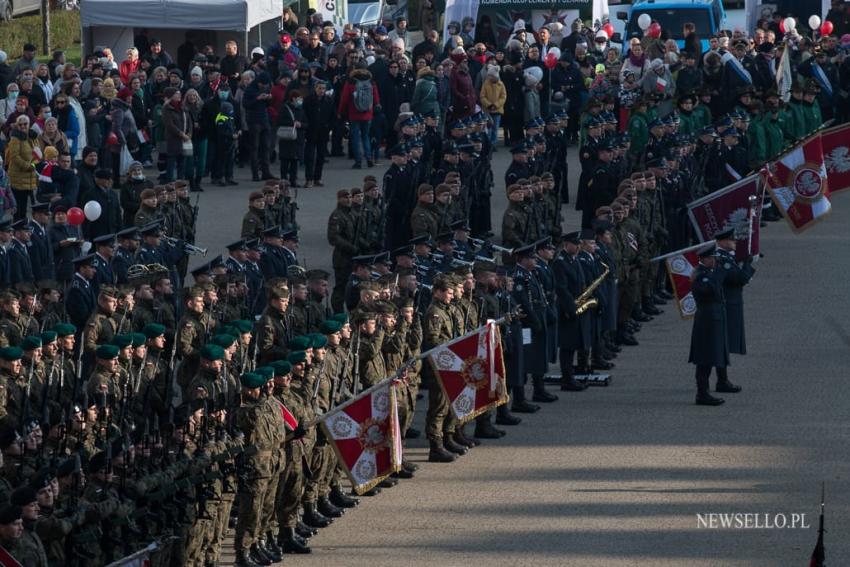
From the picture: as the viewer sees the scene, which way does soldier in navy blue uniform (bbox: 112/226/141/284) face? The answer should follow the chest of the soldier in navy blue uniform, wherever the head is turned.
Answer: to the viewer's right

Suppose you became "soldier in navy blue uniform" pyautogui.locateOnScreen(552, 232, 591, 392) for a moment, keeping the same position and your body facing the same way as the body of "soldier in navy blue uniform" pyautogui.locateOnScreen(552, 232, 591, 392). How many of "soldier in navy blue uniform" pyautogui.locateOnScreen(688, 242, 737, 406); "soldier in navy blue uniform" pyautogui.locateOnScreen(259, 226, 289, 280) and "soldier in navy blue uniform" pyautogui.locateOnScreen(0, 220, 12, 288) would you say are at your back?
2

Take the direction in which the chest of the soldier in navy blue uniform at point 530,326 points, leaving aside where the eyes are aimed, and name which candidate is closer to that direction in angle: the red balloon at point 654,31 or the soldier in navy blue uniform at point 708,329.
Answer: the soldier in navy blue uniform

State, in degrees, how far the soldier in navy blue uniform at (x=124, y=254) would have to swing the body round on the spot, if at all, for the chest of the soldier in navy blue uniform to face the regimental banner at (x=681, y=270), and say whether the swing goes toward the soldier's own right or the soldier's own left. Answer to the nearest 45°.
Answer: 0° — they already face it

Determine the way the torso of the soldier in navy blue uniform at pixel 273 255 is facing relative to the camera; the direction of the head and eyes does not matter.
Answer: to the viewer's right

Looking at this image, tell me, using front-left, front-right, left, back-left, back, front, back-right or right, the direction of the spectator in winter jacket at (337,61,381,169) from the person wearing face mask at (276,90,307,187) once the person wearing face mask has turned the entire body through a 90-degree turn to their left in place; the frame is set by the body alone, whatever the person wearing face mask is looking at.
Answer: front

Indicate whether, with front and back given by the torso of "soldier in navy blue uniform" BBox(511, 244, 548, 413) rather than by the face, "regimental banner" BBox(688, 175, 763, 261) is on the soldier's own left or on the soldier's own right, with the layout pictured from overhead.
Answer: on the soldier's own left

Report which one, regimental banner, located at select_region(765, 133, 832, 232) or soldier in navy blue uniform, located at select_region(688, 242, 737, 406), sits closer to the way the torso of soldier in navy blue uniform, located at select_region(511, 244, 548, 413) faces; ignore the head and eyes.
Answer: the soldier in navy blue uniform

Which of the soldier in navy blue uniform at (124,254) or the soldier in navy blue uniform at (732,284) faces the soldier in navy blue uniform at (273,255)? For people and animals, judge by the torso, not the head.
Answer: the soldier in navy blue uniform at (124,254)

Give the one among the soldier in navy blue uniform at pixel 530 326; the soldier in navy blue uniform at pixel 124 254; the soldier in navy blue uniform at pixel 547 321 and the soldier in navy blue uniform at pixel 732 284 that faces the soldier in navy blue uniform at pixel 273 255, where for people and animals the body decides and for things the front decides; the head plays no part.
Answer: the soldier in navy blue uniform at pixel 124 254
